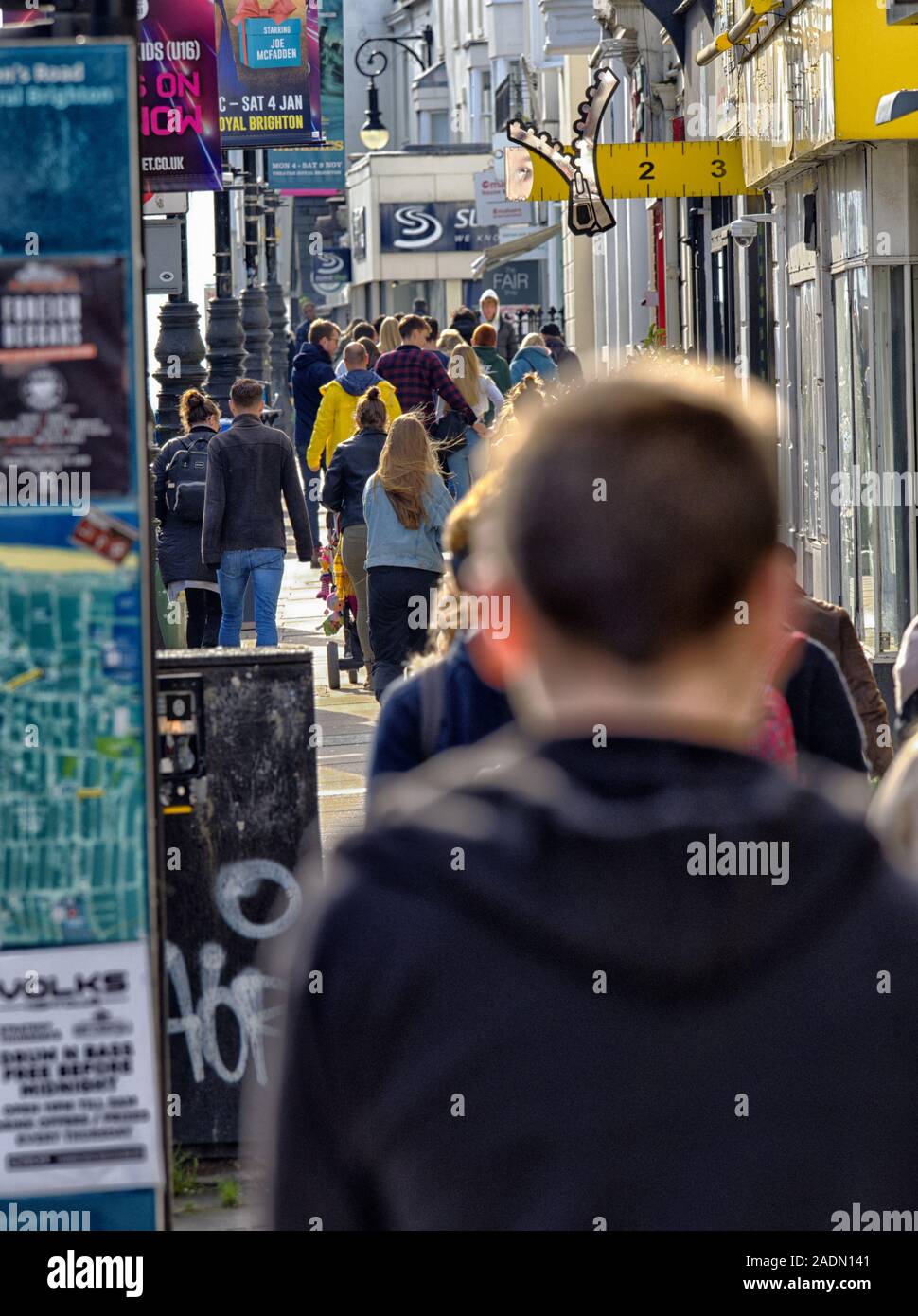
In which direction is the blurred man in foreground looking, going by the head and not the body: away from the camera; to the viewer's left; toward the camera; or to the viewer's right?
away from the camera

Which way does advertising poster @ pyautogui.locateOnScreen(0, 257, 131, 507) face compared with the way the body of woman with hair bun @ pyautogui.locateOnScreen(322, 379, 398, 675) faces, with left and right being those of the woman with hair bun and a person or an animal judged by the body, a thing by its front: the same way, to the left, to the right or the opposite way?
the opposite way

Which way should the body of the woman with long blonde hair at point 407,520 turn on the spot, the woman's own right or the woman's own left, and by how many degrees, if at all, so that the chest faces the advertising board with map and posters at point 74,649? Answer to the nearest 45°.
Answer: approximately 180°

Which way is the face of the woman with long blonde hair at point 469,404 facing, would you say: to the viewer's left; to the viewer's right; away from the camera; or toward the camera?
away from the camera

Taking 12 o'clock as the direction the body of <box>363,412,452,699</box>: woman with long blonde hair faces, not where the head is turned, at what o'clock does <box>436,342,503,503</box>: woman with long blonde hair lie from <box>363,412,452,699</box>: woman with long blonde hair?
<box>436,342,503,503</box>: woman with long blonde hair is roughly at 12 o'clock from <box>363,412,452,699</box>: woman with long blonde hair.

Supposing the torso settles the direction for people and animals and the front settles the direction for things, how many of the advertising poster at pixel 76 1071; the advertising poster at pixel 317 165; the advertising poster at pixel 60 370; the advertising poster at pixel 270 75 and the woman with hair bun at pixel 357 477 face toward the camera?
4

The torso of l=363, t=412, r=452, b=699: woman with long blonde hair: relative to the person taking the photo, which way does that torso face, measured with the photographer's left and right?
facing away from the viewer

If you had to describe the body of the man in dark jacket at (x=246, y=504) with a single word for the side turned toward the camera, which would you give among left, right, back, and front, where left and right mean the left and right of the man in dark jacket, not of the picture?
back
